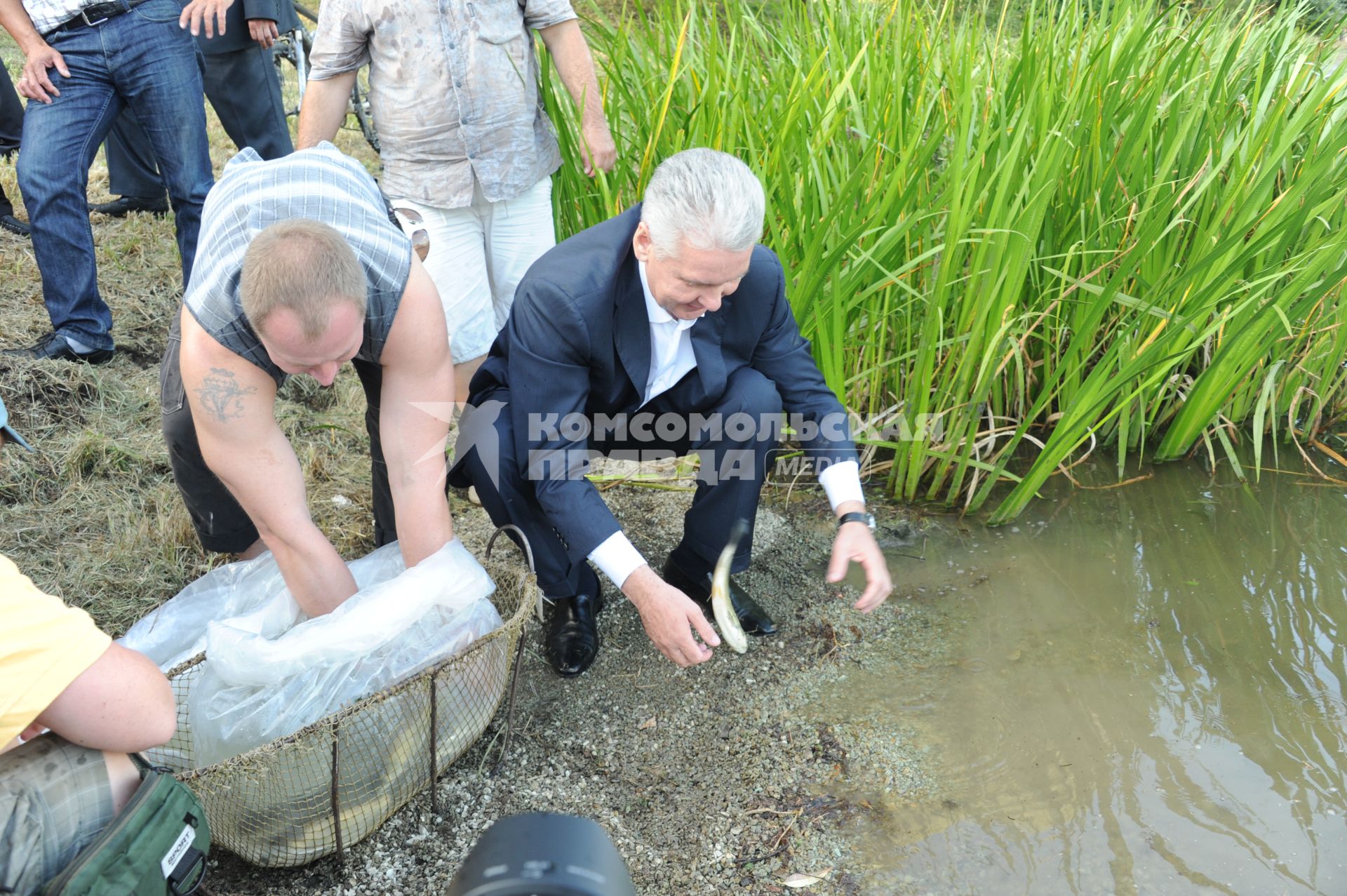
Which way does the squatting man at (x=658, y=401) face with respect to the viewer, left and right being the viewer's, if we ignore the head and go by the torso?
facing the viewer and to the right of the viewer

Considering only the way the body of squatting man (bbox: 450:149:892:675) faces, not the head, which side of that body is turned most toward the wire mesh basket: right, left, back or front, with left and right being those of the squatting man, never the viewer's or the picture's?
right

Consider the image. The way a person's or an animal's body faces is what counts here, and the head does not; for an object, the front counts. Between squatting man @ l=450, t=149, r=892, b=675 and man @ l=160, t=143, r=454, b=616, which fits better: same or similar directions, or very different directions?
same or similar directions

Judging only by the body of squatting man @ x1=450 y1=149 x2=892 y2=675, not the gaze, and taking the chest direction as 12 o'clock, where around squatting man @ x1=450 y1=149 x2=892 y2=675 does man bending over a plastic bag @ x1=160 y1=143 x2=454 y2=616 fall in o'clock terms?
man bending over a plastic bag @ x1=160 y1=143 x2=454 y2=616 is roughly at 4 o'clock from squatting man @ x1=450 y1=149 x2=892 y2=675.

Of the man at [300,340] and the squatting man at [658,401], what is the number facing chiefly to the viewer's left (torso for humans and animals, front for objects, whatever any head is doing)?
0

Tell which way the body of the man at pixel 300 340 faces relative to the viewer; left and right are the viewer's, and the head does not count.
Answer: facing the viewer

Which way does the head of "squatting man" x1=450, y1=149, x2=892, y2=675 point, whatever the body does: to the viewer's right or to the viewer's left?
to the viewer's right

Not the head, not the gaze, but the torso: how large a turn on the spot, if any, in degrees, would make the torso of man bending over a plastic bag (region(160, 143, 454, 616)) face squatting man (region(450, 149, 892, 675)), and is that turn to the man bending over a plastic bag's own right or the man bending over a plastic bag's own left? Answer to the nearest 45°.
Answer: approximately 90° to the man bending over a plastic bag's own left
